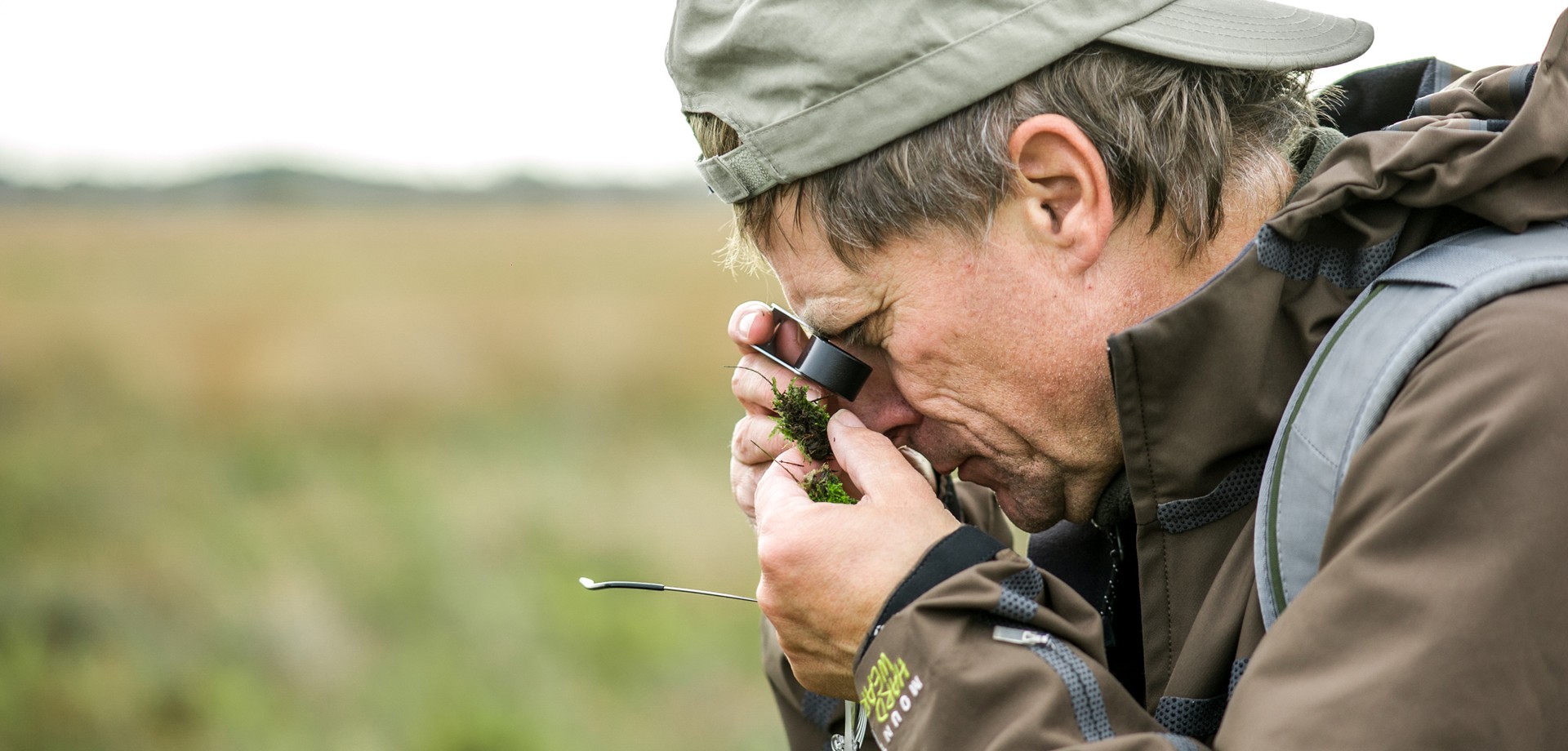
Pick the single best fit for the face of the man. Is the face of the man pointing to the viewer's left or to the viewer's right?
to the viewer's left

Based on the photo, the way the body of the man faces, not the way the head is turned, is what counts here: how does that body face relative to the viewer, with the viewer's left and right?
facing to the left of the viewer
